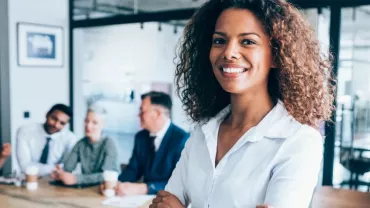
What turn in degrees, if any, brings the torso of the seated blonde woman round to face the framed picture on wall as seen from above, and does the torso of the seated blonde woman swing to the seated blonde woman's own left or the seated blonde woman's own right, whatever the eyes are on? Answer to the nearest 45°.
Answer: approximately 135° to the seated blonde woman's own right

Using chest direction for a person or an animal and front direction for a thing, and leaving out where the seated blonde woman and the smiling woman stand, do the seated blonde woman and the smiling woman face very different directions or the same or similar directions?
same or similar directions

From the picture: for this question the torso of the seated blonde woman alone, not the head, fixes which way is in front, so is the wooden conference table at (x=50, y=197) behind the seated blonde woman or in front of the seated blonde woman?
in front

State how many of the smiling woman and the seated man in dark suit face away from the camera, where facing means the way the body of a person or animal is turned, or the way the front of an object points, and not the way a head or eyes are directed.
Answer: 0

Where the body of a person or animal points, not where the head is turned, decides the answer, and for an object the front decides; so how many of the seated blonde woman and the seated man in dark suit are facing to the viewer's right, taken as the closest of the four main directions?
0

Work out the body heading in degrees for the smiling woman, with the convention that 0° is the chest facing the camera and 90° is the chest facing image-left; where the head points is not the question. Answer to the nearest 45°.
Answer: approximately 45°

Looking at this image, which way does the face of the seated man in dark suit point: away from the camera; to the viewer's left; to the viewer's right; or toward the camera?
to the viewer's left

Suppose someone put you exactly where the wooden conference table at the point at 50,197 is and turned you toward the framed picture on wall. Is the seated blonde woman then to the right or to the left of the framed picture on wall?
right

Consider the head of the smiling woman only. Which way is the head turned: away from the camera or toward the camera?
toward the camera

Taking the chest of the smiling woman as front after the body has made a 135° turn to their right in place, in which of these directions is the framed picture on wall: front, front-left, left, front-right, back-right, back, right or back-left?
front-left

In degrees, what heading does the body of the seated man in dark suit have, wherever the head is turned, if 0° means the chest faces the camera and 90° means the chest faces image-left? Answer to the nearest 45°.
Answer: approximately 45°

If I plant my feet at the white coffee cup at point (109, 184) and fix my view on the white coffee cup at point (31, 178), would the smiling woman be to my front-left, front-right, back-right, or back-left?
back-left
